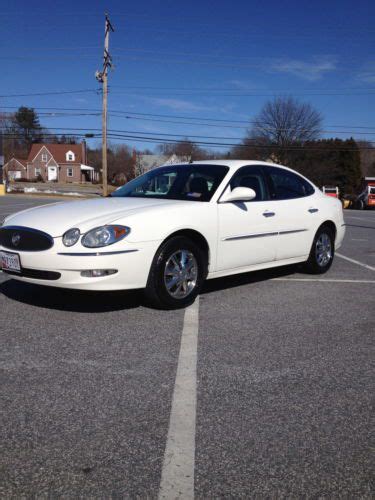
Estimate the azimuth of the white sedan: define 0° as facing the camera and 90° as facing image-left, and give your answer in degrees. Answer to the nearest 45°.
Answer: approximately 45°
